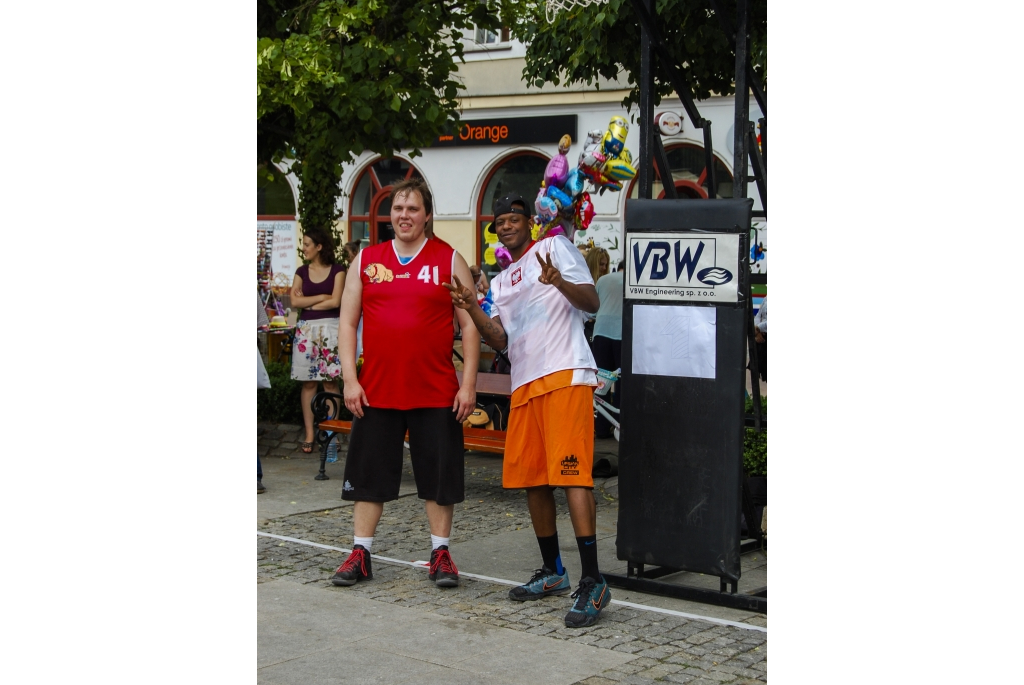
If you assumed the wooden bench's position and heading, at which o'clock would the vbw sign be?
The vbw sign is roughly at 10 o'clock from the wooden bench.

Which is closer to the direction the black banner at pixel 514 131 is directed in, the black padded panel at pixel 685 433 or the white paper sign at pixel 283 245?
the black padded panel

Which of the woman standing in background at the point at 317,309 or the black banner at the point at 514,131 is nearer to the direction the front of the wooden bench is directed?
the woman standing in background

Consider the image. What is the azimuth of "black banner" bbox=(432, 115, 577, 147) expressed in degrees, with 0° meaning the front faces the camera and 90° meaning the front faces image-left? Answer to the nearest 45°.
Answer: approximately 0°

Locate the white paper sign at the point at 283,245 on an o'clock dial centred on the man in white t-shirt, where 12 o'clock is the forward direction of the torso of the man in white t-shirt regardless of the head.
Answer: The white paper sign is roughly at 4 o'clock from the man in white t-shirt.

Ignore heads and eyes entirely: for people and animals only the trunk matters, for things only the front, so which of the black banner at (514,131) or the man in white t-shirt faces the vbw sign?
the black banner
